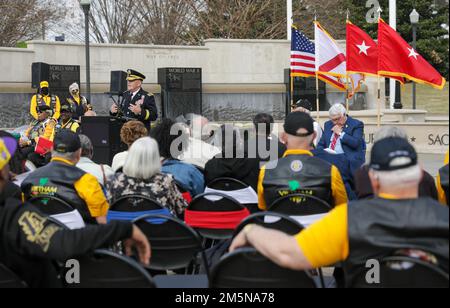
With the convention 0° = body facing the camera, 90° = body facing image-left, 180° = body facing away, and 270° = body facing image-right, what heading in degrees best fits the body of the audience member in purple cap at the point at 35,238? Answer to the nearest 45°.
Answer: approximately 180°

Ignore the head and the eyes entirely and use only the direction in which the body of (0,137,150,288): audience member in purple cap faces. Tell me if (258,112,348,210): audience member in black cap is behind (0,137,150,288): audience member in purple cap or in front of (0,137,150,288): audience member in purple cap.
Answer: in front

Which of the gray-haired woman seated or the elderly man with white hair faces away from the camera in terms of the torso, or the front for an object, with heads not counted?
the gray-haired woman seated

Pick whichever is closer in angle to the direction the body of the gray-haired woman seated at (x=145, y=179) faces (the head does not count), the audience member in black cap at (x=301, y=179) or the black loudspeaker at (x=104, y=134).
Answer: the black loudspeaker

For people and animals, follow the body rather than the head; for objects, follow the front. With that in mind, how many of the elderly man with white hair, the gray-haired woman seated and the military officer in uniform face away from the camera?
1

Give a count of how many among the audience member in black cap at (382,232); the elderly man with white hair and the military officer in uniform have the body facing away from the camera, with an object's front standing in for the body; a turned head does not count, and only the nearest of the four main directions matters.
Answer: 1

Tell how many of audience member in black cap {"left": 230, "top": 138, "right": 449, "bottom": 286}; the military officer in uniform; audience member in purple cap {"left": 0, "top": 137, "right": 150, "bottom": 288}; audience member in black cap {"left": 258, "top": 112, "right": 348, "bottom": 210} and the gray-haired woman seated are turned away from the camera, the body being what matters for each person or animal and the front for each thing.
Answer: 4

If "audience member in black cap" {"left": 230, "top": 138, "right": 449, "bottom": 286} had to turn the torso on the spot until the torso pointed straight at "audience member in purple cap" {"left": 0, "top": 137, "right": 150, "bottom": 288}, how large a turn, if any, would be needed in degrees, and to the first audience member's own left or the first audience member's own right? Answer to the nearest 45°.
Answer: approximately 90° to the first audience member's own left

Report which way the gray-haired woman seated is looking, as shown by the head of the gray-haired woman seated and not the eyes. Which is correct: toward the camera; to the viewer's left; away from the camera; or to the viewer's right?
away from the camera

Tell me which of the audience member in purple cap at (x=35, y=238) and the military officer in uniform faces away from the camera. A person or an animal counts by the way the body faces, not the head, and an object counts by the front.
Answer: the audience member in purple cap

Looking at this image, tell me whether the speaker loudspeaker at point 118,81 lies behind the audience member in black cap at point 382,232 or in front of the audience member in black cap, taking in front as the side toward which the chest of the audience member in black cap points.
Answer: in front

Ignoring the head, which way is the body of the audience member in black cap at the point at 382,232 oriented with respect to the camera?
away from the camera

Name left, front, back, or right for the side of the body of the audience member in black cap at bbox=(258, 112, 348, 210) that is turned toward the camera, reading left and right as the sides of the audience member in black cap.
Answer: back

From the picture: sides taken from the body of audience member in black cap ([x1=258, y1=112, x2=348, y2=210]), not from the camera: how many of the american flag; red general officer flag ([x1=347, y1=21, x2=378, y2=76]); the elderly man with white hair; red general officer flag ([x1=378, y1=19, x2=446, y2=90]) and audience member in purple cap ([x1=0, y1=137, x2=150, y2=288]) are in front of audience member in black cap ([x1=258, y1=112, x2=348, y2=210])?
4

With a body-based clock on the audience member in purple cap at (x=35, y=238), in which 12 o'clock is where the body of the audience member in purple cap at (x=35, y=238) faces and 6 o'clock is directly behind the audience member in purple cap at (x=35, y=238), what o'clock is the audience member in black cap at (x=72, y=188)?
the audience member in black cap at (x=72, y=188) is roughly at 12 o'clock from the audience member in purple cap at (x=35, y=238).

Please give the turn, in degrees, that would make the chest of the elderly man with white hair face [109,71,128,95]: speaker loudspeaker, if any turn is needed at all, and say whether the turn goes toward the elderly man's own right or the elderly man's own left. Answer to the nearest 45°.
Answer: approximately 90° to the elderly man's own right

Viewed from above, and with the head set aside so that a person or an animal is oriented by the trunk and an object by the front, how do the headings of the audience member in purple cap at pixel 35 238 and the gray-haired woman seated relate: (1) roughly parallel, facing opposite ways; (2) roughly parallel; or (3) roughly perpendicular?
roughly parallel
